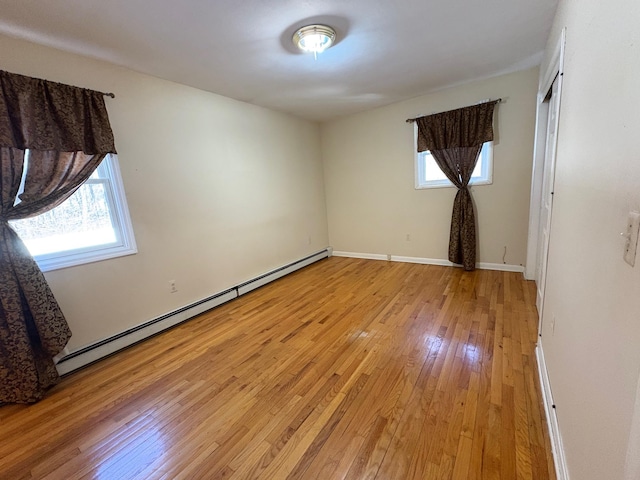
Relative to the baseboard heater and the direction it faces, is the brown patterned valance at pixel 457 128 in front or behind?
in front

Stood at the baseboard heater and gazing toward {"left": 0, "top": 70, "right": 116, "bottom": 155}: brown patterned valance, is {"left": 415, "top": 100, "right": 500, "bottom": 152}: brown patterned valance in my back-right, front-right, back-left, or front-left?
back-left

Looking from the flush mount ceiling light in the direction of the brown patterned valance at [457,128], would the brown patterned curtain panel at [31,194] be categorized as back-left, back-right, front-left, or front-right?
back-left

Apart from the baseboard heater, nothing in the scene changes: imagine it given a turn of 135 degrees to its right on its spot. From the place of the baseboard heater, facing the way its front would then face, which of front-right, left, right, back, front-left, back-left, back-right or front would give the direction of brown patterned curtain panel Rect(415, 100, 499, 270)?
back

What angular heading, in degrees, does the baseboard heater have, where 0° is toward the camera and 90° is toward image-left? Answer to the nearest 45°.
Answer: approximately 315°
